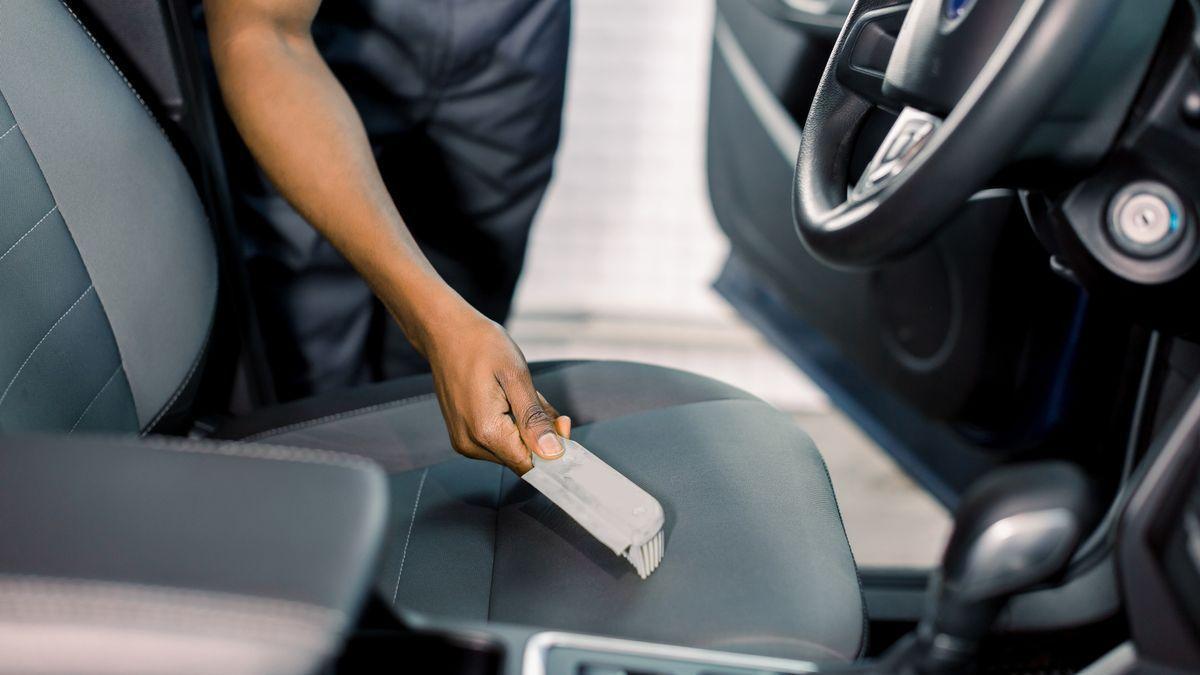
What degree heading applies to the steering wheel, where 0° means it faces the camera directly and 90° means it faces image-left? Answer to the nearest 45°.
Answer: approximately 90°
